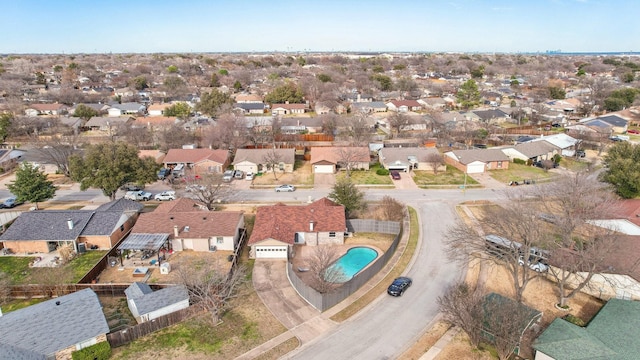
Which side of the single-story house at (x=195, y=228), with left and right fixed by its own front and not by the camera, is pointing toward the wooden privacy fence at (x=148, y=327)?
back

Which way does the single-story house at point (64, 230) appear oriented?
away from the camera

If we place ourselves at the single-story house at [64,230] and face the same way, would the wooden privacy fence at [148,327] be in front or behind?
behind

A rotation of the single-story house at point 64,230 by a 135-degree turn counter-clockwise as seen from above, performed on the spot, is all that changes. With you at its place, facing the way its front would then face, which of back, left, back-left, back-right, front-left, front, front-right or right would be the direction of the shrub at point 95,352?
front-left

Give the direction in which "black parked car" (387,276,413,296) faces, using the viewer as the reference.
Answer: facing the viewer and to the left of the viewer

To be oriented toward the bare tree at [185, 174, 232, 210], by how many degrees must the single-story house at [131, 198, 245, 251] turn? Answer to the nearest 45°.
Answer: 0° — it already faces it

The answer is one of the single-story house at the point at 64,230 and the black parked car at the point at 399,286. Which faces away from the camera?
the single-story house

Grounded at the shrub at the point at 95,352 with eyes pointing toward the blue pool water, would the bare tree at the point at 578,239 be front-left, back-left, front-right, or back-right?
front-right

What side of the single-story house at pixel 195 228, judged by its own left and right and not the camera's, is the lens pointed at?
back

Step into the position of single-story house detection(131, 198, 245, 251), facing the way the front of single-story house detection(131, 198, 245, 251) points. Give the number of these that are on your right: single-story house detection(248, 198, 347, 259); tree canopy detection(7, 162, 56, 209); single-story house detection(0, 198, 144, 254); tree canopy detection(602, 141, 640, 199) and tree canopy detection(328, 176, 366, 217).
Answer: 3

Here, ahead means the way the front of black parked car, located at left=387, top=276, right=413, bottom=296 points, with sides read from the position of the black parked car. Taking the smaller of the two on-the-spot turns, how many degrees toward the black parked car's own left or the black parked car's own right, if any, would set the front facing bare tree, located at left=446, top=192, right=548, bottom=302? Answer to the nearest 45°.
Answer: approximately 135° to the black parked car's own left

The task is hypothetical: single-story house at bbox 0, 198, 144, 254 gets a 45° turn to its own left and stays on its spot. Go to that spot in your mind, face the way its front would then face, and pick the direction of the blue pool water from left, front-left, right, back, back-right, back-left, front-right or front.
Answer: back

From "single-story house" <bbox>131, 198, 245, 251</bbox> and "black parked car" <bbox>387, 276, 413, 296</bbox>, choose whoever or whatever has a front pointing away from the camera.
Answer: the single-story house

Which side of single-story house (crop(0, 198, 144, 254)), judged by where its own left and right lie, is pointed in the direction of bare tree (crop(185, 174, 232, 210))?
right

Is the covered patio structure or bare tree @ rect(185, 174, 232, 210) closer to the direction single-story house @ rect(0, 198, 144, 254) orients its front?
the bare tree
